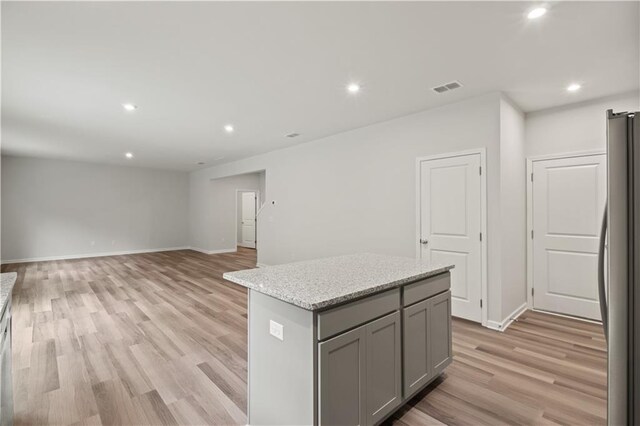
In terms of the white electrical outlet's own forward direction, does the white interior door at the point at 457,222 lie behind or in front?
behind

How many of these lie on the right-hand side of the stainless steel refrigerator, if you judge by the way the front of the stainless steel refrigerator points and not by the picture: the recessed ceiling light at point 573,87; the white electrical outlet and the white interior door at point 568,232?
2

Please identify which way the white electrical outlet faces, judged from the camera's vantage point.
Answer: facing the viewer and to the left of the viewer

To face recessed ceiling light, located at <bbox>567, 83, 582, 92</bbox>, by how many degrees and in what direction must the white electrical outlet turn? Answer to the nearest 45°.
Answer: approximately 135° to its left

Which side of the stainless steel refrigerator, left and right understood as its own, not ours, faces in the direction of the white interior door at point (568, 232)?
right

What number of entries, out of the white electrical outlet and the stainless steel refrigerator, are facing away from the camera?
0

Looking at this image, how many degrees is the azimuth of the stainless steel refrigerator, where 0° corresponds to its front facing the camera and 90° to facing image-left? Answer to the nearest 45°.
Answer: approximately 90°

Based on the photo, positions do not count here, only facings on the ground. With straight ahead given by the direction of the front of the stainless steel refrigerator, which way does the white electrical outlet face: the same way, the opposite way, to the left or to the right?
to the left

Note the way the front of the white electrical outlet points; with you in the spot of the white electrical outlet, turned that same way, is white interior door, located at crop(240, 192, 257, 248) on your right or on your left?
on your right
